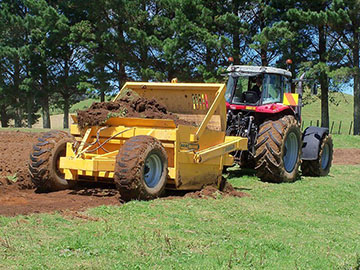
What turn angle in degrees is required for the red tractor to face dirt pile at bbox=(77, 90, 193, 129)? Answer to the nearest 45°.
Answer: approximately 180°

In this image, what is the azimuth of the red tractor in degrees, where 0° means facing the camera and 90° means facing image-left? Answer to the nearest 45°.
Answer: approximately 225°

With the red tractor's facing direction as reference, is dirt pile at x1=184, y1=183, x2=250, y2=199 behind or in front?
behind

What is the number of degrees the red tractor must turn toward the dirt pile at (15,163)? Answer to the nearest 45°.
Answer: approximately 135° to its left
